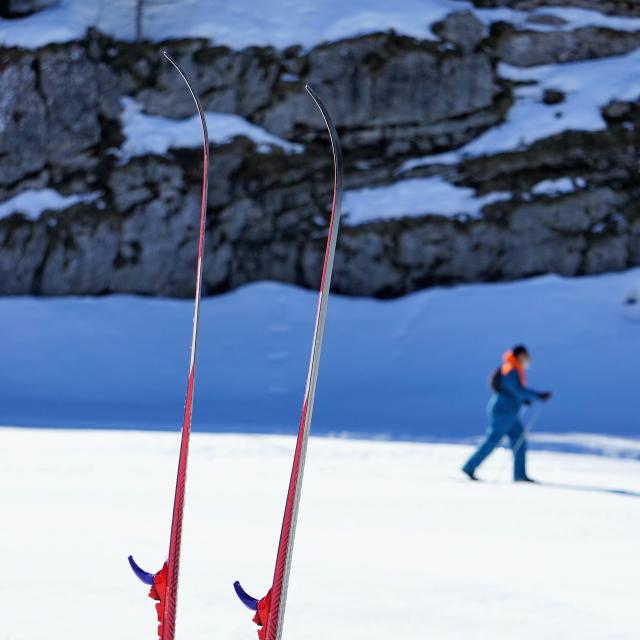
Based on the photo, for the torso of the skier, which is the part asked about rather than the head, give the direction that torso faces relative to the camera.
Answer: to the viewer's right

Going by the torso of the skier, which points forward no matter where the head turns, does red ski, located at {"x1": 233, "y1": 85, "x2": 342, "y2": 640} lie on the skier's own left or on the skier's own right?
on the skier's own right

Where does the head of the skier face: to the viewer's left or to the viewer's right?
to the viewer's right

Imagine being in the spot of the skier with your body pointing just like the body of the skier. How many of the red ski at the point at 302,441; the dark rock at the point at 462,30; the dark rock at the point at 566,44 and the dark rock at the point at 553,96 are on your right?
1

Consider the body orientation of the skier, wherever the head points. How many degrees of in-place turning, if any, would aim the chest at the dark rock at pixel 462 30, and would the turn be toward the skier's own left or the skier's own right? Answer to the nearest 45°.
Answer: approximately 90° to the skier's own left

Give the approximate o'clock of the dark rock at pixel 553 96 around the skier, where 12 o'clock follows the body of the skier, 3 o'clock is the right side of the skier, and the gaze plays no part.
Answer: The dark rock is roughly at 9 o'clock from the skier.

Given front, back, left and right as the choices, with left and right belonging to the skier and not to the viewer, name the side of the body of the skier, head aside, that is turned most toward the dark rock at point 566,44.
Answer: left
